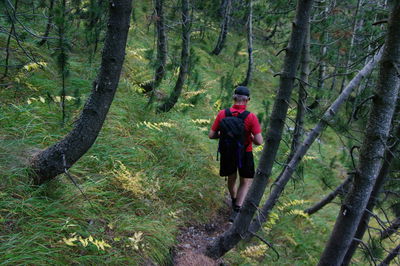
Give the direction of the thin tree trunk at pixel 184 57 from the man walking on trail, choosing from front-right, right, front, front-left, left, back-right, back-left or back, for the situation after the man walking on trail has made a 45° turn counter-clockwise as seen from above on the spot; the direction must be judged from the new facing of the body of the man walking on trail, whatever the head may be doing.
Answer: front

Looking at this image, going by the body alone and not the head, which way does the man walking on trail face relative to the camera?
away from the camera

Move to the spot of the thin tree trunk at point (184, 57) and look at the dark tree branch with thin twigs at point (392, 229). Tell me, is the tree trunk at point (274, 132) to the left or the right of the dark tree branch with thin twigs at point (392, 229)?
right

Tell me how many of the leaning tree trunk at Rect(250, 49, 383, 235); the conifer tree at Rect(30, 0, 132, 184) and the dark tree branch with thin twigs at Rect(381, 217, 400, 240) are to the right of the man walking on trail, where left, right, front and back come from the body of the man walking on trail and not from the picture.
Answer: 2

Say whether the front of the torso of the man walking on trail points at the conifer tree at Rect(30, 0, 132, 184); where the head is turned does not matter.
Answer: no

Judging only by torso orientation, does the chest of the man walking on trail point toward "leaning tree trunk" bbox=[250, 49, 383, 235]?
no

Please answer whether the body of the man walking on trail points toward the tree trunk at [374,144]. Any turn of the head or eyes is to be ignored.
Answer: no

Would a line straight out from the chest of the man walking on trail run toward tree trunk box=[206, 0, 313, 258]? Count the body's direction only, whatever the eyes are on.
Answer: no

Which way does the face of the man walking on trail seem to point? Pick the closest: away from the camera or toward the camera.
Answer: away from the camera
